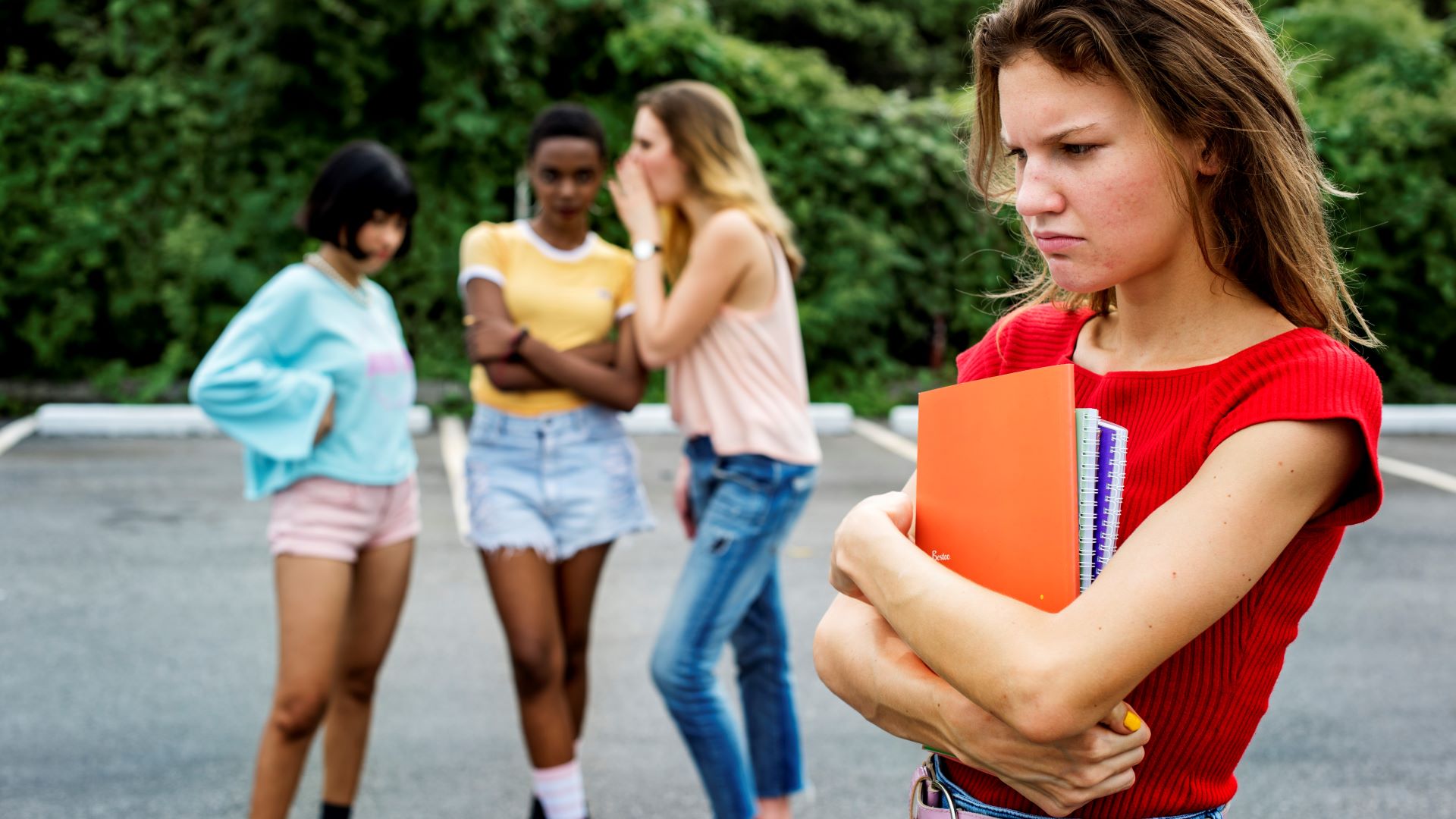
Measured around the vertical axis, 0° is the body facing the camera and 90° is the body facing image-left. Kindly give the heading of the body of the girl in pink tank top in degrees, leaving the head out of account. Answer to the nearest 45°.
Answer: approximately 90°

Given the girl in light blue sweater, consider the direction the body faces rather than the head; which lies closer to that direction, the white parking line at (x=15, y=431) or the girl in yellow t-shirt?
the girl in yellow t-shirt

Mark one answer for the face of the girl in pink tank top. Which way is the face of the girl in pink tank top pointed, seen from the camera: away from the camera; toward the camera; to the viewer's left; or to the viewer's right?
to the viewer's left

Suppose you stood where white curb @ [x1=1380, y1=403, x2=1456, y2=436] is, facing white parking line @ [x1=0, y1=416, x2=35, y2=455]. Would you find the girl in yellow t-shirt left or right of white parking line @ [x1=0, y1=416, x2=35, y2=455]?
left

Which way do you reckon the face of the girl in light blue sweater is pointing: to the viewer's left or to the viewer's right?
to the viewer's right

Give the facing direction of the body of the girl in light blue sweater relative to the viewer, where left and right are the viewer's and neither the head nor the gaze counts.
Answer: facing the viewer and to the right of the viewer

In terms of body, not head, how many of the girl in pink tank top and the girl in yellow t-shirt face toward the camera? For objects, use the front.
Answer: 1

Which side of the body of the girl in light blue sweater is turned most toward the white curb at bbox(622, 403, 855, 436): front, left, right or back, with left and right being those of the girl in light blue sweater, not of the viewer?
left

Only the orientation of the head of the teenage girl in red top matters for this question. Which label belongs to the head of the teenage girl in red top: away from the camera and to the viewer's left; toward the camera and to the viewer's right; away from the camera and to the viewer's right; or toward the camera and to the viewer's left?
toward the camera and to the viewer's left

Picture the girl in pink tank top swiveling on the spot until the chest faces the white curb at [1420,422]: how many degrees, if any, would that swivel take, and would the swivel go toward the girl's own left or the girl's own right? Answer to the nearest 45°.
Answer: approximately 135° to the girl's own right

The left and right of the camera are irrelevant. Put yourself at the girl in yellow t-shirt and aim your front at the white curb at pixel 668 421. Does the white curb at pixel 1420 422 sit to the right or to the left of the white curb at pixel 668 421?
right

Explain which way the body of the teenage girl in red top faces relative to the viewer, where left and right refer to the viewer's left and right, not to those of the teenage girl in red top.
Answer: facing the viewer and to the left of the viewer

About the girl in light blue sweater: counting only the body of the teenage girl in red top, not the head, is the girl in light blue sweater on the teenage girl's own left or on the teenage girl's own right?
on the teenage girl's own right

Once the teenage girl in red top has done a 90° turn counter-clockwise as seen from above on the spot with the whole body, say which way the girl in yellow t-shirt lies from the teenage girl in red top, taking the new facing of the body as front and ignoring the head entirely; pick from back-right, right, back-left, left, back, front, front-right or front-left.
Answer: back

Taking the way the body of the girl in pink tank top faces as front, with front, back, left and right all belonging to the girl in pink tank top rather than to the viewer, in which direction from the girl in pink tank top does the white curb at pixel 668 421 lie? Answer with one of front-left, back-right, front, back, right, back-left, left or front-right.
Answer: right
